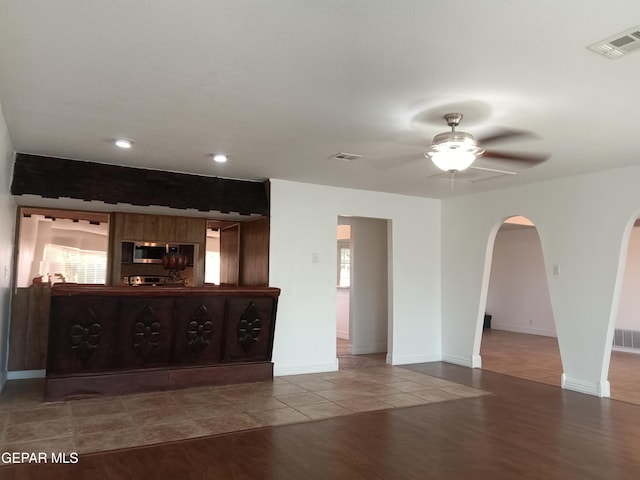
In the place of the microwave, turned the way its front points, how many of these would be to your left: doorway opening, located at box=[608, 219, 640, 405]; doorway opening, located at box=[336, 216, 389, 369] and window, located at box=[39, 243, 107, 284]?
2

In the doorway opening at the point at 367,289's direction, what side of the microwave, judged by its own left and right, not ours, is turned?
left

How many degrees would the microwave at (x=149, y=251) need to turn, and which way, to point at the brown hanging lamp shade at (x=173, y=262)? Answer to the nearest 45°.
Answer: approximately 45° to its left

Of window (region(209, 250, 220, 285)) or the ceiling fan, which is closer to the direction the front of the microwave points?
the ceiling fan

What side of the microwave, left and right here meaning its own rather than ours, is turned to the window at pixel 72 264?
right

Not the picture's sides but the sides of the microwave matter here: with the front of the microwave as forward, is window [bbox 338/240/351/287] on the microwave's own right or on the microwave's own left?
on the microwave's own left

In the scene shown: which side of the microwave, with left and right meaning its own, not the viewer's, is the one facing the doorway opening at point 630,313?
left

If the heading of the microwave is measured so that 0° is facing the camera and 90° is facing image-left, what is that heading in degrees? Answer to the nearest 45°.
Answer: approximately 0°

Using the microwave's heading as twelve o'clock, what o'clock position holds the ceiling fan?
The ceiling fan is roughly at 11 o'clock from the microwave.
